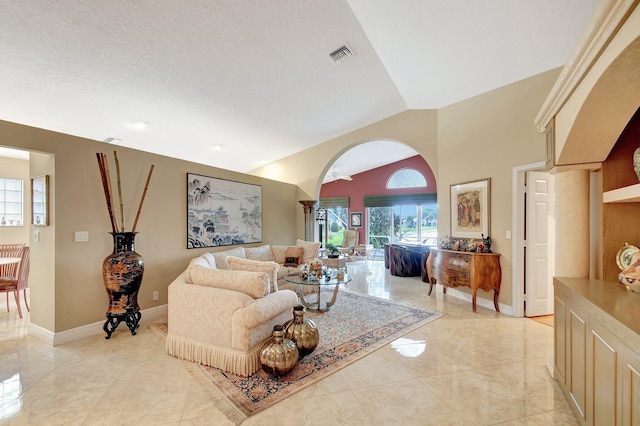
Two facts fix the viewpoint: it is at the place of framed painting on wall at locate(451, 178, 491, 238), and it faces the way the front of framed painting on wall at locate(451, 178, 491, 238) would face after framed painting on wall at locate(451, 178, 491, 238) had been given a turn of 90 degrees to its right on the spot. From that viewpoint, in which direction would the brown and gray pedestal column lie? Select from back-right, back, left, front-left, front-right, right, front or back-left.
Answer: front-left

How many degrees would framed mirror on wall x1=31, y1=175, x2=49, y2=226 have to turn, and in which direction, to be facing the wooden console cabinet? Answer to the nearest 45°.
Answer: approximately 90° to its left

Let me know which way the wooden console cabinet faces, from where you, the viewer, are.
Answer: facing the viewer and to the left of the viewer

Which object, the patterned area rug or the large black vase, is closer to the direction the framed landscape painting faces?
the patterned area rug

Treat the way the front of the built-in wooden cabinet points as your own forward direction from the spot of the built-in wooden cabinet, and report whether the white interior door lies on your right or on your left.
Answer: on your right

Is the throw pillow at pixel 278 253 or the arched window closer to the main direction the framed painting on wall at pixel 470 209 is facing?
the throw pillow

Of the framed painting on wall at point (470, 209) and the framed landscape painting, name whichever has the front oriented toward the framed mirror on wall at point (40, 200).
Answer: the framed painting on wall at point (470, 209)

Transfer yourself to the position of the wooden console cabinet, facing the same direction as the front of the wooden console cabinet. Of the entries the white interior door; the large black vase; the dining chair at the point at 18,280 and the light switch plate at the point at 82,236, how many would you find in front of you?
3

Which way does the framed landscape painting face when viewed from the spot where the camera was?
facing the viewer and to the right of the viewer

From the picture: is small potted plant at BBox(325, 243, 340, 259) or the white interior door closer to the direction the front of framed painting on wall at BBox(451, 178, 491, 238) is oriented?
the small potted plant
